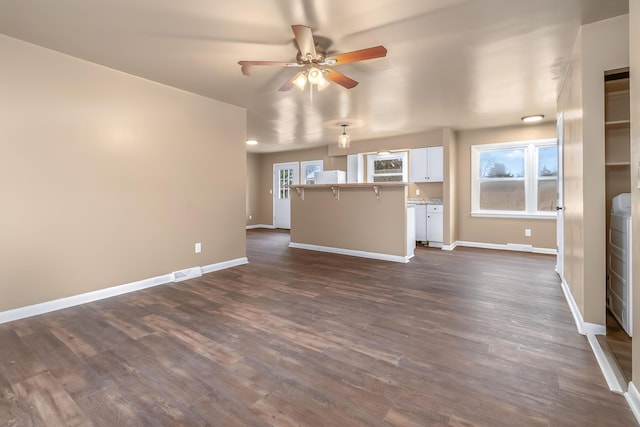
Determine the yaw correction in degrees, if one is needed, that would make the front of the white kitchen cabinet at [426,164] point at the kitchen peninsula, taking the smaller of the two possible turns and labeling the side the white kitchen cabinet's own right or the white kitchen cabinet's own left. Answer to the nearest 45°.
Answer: approximately 45° to the white kitchen cabinet's own right

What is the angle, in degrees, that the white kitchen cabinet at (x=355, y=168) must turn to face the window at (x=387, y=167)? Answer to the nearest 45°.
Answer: approximately 90° to its left

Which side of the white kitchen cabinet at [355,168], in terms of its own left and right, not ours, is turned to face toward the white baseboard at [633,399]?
front

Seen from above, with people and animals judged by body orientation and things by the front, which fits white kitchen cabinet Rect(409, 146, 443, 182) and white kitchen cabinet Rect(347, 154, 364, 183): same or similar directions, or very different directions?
same or similar directions

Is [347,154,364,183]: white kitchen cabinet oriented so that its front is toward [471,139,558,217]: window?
no

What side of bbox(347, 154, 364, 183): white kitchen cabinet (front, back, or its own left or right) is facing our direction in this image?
front

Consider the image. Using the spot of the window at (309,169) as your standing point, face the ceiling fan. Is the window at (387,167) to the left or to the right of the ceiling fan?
left

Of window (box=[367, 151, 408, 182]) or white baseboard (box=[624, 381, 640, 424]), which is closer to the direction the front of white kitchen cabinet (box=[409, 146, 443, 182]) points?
the white baseboard

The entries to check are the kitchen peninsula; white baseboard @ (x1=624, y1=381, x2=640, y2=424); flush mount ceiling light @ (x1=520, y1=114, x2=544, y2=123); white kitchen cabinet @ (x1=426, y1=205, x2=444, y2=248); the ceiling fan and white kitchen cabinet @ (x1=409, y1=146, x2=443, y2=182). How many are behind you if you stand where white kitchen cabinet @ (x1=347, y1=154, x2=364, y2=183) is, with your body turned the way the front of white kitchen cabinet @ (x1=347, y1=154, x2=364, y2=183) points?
0

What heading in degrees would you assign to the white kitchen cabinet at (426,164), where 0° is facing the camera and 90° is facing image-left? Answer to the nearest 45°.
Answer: approximately 0°

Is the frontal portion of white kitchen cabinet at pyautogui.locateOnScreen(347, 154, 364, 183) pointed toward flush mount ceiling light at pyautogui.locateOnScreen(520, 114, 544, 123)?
no

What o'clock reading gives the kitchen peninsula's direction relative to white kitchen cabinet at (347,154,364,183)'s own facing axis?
The kitchen peninsula is roughly at 12 o'clock from the white kitchen cabinet.

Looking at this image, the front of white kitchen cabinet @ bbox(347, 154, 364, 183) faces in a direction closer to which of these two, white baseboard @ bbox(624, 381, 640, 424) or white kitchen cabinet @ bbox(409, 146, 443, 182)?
the white baseboard

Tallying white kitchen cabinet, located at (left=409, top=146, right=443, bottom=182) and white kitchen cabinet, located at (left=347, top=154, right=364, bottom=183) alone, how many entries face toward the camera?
2

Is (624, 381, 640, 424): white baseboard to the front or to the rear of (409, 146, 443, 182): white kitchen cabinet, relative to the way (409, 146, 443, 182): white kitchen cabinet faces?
to the front

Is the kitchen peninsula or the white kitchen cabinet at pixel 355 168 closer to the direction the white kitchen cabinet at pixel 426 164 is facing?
the kitchen peninsula

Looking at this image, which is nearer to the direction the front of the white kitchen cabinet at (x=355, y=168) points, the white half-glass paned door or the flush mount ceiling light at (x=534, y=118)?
the flush mount ceiling light

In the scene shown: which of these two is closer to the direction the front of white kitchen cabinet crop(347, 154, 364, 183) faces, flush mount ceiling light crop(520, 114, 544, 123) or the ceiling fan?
the ceiling fan

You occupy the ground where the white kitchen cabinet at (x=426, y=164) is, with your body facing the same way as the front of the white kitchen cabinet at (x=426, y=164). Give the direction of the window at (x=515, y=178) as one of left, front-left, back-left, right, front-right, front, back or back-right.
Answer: left
